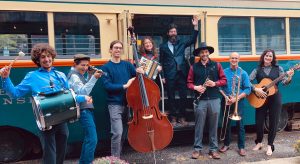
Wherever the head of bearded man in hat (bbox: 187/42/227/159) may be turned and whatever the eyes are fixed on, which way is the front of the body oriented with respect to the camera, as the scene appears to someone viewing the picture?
toward the camera

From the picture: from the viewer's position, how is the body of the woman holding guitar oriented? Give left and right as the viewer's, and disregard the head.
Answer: facing the viewer

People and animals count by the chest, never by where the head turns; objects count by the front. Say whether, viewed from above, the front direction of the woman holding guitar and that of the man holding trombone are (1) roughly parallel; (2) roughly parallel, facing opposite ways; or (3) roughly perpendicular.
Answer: roughly parallel

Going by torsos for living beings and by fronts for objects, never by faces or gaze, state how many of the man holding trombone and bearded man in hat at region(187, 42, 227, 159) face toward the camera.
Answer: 2

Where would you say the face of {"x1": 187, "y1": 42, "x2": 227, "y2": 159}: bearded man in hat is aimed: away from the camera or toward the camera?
toward the camera

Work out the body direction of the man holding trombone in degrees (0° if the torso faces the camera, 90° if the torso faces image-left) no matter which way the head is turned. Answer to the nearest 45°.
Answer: approximately 0°

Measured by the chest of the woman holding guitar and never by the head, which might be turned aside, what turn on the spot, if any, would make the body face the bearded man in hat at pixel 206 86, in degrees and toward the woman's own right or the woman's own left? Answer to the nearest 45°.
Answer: approximately 45° to the woman's own right

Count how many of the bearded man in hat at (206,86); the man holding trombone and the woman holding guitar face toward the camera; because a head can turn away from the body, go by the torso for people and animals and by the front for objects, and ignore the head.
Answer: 3

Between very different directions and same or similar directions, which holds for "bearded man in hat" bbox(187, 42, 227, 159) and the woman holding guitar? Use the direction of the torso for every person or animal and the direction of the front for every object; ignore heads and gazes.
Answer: same or similar directions

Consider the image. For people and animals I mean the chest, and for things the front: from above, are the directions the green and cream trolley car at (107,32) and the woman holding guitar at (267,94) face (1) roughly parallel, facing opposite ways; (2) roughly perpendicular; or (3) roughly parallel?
roughly perpendicular
